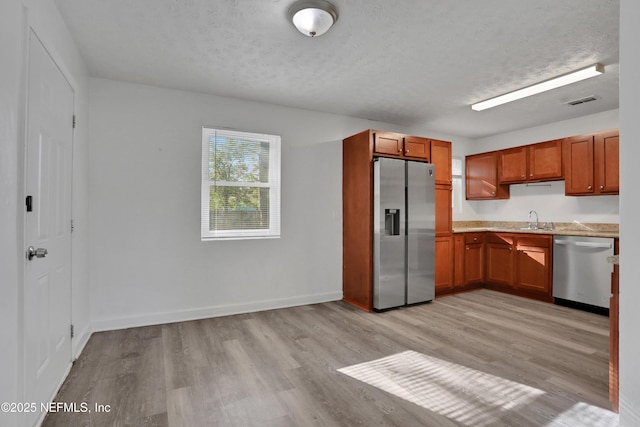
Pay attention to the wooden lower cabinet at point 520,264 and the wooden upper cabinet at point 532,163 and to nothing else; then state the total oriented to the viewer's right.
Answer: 0

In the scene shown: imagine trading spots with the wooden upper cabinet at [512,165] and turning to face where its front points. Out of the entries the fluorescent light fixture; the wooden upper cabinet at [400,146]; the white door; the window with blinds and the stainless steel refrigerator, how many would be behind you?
0

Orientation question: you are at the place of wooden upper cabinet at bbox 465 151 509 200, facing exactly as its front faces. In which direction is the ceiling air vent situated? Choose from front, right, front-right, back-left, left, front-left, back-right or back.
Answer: left

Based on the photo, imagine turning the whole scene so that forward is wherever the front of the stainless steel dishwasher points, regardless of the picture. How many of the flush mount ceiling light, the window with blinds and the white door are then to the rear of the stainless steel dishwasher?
0

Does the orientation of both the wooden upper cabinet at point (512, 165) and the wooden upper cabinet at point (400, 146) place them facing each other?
no

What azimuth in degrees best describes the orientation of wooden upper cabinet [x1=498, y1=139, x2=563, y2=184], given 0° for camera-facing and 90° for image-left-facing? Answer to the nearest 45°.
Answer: approximately 45°

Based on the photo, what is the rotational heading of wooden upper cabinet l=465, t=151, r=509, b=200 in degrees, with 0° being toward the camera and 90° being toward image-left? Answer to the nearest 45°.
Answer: approximately 45°

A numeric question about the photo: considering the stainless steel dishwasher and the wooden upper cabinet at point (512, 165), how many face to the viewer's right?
0

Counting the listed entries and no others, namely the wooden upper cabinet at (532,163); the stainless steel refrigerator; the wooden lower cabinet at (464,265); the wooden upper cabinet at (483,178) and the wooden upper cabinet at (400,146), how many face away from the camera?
0

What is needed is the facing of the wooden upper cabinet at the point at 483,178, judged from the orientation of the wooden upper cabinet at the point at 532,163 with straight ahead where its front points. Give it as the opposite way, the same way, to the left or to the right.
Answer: the same way

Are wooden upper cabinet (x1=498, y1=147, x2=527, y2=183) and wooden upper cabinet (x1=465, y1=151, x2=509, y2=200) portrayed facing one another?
no

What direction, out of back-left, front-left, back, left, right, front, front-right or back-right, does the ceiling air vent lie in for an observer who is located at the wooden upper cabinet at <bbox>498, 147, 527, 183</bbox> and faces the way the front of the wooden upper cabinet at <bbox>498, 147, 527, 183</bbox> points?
left

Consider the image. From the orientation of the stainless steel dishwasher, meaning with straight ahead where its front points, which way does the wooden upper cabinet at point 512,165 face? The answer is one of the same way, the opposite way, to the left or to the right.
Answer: the same way

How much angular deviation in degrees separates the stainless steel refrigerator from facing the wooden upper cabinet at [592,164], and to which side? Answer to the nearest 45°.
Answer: approximately 45° to its left

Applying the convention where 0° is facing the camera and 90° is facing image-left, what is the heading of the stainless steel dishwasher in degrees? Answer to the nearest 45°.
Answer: approximately 45°
